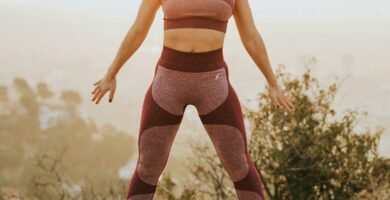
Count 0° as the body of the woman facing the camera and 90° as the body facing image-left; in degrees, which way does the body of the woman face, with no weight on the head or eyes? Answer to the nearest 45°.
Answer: approximately 0°
